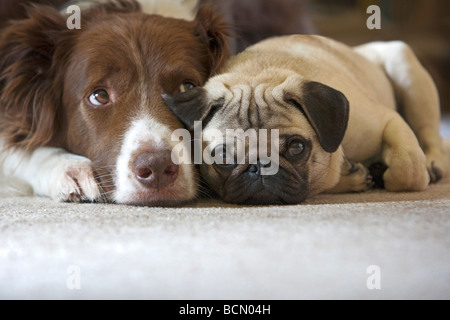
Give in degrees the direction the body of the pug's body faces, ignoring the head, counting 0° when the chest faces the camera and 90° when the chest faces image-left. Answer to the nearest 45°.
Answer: approximately 45°
